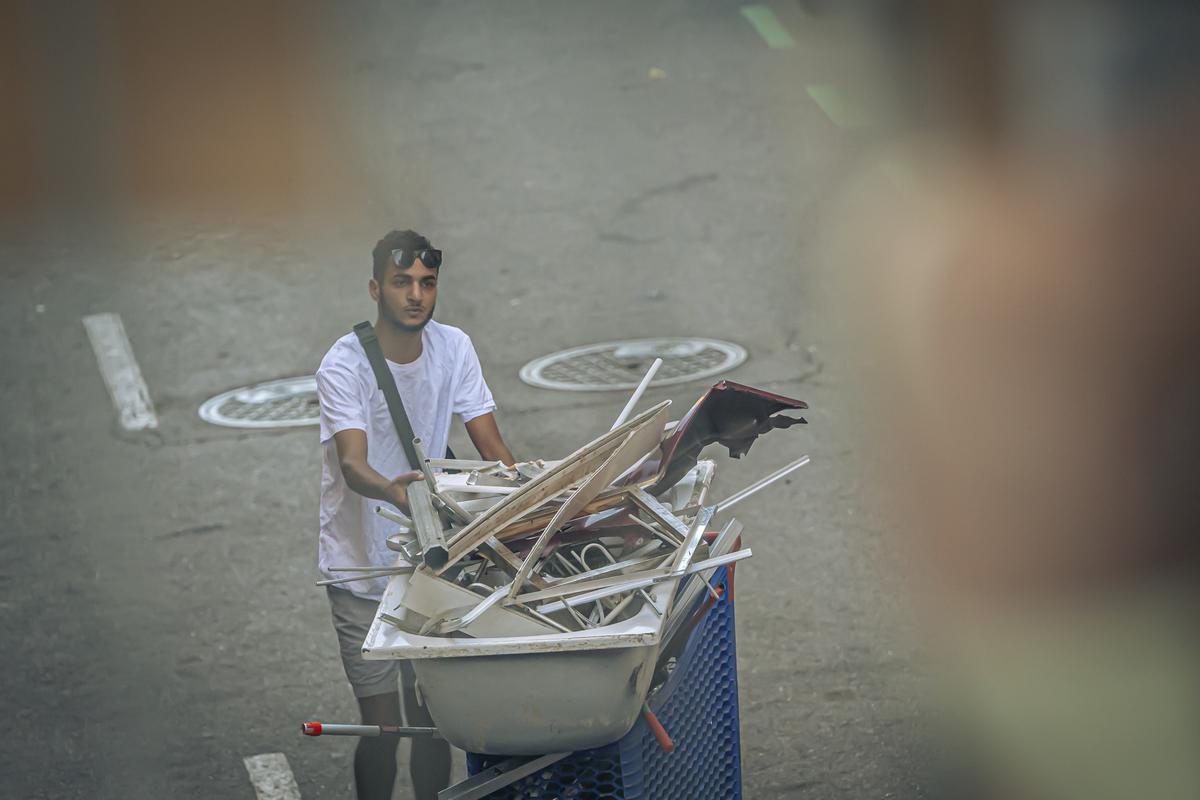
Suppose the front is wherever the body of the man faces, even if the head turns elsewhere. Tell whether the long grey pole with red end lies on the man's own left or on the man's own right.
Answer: on the man's own right

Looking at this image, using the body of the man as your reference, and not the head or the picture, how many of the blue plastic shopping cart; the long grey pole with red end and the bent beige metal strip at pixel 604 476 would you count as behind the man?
0

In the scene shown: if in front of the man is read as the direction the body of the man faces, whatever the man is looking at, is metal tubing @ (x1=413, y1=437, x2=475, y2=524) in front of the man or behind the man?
in front

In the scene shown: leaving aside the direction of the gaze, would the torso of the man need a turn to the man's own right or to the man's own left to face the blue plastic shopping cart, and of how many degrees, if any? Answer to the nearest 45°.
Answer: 0° — they already face it

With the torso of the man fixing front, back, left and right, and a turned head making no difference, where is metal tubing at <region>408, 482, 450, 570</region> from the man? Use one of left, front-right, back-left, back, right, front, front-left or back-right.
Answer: front-right

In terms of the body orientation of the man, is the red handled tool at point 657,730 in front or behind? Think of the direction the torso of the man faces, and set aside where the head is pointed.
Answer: in front

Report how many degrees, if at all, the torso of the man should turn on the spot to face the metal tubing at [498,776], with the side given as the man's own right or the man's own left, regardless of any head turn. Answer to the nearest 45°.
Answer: approximately 45° to the man's own right

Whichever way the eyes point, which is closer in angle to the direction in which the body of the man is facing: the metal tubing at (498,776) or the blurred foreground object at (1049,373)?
the metal tubing

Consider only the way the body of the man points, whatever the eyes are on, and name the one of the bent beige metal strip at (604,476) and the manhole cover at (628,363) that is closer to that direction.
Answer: the bent beige metal strip

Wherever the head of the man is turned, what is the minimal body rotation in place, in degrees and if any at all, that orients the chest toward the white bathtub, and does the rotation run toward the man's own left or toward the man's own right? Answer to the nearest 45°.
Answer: approximately 45° to the man's own right

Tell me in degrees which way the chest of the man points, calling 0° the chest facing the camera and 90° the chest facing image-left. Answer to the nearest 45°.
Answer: approximately 315°

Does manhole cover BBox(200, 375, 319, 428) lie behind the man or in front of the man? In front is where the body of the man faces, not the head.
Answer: behind
